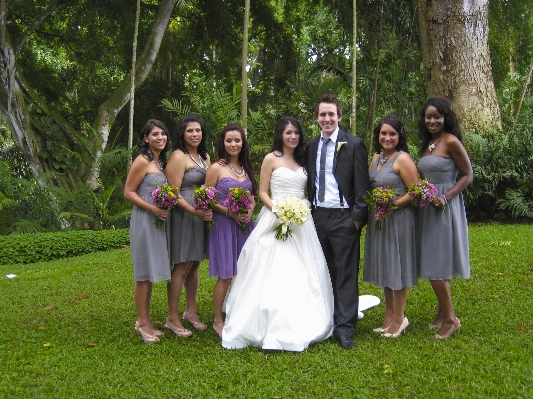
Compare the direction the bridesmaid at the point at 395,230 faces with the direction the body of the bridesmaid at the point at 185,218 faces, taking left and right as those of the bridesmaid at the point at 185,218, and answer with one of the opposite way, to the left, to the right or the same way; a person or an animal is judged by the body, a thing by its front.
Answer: to the right

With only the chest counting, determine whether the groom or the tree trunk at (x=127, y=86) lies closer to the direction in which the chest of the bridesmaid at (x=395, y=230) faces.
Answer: the groom

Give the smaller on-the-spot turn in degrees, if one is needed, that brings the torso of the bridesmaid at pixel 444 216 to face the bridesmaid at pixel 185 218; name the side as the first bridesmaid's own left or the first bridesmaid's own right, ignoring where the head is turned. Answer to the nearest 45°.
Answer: approximately 45° to the first bridesmaid's own right

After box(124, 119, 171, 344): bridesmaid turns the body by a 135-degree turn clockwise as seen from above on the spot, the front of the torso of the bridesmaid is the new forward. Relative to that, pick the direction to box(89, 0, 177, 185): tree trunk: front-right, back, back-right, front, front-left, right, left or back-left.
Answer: right

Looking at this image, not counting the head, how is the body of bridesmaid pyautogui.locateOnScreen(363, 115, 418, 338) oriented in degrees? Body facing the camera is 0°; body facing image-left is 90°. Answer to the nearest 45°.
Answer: approximately 45°

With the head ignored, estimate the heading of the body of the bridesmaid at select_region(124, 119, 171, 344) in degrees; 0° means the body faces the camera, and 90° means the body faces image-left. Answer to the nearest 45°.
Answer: approximately 315°

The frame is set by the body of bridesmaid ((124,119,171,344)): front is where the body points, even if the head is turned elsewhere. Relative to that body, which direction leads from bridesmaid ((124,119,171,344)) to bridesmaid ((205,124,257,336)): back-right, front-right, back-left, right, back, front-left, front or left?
front-left

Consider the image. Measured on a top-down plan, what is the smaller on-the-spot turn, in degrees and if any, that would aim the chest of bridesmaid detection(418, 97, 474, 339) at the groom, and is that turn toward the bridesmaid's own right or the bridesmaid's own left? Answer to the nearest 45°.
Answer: approximately 45° to the bridesmaid's own right

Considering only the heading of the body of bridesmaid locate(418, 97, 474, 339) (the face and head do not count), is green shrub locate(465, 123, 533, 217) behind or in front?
behind

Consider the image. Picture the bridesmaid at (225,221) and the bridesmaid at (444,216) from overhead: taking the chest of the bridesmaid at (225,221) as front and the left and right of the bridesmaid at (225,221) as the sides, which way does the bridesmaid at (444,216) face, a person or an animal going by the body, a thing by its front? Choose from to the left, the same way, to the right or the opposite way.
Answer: to the right
